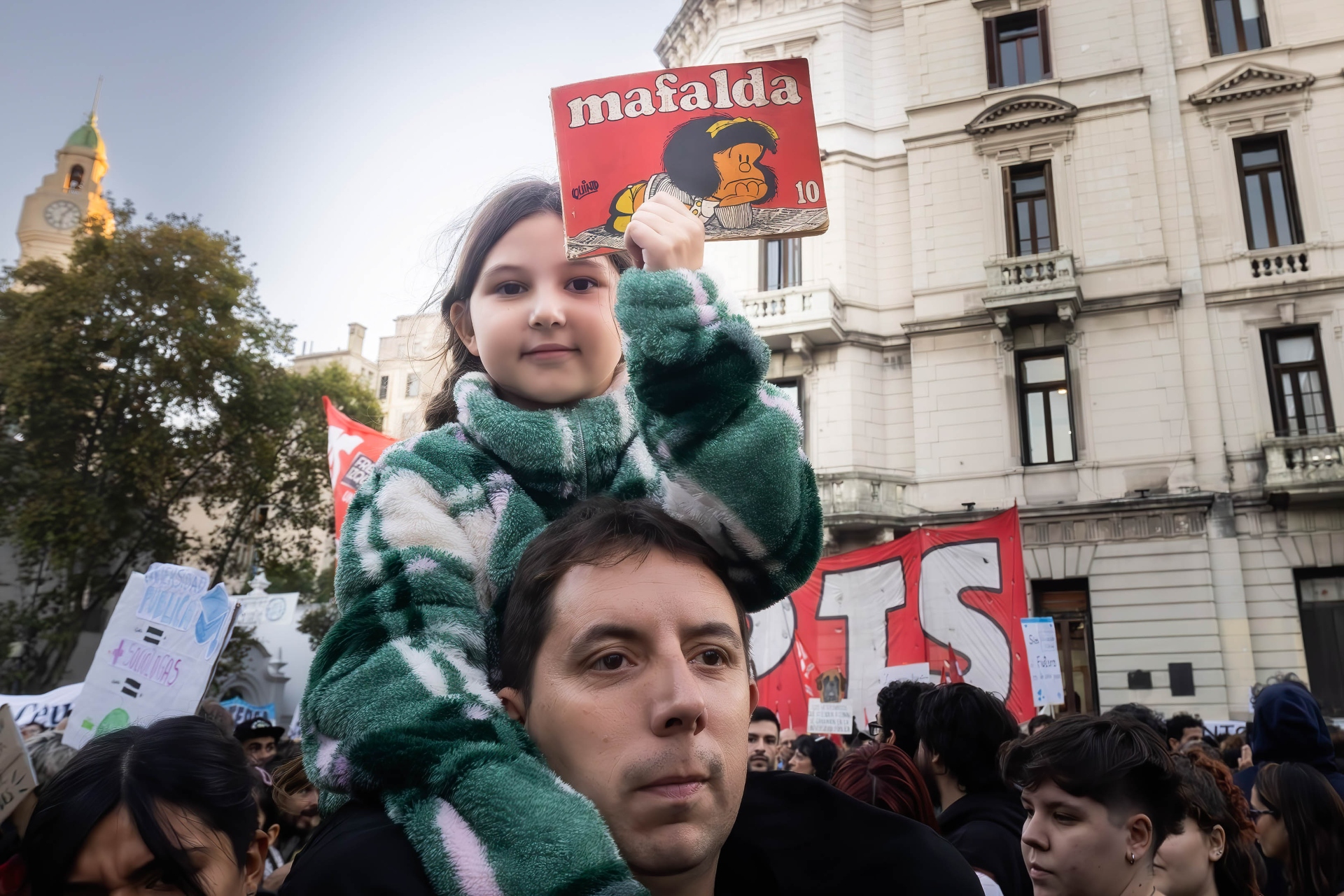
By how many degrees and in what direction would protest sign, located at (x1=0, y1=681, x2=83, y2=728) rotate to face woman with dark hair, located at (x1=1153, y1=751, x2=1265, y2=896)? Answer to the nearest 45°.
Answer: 0° — it already faces them

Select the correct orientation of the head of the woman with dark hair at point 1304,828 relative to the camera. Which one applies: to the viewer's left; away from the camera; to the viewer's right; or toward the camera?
to the viewer's left

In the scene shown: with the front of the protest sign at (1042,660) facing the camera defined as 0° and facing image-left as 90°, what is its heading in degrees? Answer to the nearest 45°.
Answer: approximately 0°

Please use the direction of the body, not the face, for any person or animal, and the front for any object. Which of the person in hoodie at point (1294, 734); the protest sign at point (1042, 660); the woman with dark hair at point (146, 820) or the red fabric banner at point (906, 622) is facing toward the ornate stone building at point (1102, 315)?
the person in hoodie

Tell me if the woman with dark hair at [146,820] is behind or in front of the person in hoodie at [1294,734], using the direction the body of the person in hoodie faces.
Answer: behind

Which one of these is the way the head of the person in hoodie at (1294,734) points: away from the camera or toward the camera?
away from the camera

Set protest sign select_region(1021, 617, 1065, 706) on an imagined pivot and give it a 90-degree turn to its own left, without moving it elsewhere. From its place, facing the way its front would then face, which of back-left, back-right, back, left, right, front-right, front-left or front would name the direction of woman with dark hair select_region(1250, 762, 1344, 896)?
right

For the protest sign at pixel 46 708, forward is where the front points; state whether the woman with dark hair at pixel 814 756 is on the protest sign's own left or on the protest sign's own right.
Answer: on the protest sign's own left

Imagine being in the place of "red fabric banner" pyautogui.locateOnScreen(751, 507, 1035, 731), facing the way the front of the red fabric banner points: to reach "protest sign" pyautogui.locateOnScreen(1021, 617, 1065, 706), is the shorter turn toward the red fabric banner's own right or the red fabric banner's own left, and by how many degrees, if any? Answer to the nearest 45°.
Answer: approximately 90° to the red fabric banner's own left

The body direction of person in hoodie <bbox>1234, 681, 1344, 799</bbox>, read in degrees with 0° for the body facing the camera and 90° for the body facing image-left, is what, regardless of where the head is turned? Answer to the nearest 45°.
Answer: approximately 180°

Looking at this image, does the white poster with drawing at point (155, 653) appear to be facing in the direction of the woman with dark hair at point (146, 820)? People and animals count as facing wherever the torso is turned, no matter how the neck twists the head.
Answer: yes

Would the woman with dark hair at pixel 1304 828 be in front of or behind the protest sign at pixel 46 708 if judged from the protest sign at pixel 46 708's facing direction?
in front
